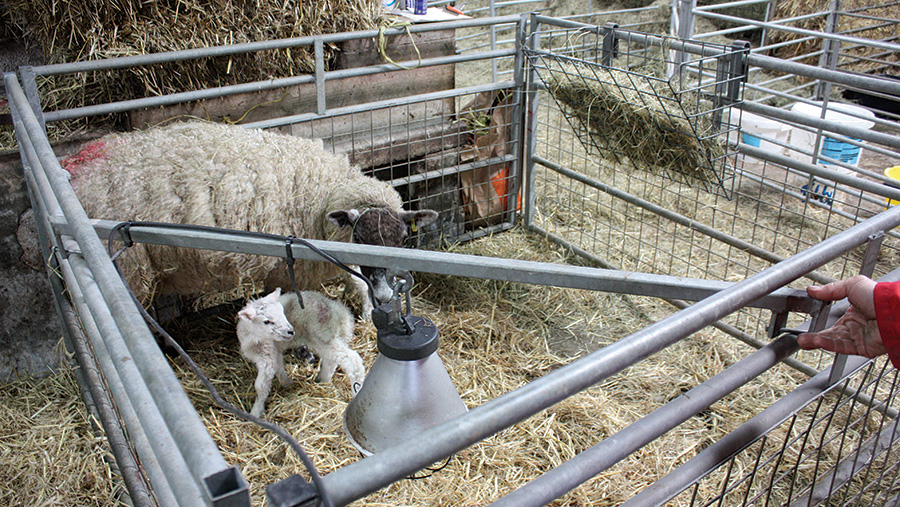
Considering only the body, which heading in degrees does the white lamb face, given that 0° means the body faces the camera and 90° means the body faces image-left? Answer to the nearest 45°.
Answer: approximately 45°

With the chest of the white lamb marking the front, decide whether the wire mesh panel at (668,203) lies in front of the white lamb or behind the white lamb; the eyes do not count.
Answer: behind

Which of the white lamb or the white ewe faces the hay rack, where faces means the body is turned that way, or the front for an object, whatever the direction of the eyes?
the white ewe

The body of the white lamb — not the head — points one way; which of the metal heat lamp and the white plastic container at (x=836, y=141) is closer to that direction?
the metal heat lamp

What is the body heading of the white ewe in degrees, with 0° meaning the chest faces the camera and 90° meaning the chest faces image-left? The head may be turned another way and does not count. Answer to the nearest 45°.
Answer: approximately 270°

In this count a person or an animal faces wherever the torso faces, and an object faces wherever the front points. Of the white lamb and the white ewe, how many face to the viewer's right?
1

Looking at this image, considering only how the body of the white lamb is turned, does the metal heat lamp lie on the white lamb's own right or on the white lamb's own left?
on the white lamb's own left
